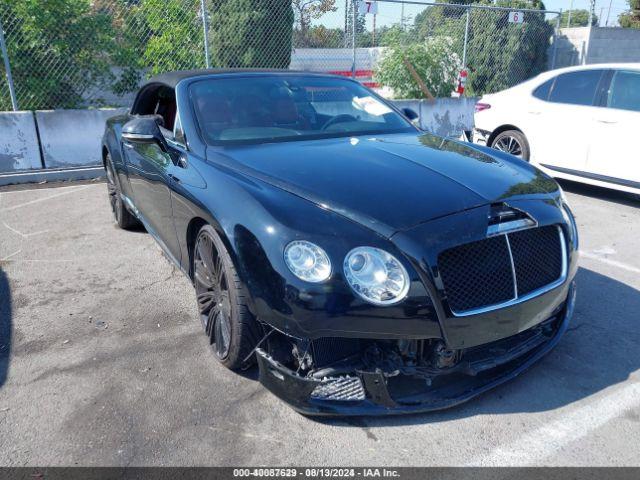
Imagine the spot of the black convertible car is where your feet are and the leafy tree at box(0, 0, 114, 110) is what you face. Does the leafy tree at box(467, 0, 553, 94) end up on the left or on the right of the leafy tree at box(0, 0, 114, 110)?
right

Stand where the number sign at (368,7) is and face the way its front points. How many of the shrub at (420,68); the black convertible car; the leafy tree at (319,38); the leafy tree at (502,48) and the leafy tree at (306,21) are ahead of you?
1

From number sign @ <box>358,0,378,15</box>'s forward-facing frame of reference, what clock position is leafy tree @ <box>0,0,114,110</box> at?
The leafy tree is roughly at 2 o'clock from the number sign.

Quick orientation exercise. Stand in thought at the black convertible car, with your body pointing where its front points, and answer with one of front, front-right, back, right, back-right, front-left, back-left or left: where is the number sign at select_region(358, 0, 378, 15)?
back-left

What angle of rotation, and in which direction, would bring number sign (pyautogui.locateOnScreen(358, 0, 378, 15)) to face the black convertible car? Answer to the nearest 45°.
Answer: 0° — it already faces it

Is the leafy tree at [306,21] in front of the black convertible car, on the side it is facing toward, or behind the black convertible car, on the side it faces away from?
behind

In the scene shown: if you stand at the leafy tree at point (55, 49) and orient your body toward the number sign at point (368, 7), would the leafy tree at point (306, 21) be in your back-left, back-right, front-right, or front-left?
front-left

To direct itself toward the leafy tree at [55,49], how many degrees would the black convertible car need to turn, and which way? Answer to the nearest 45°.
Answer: approximately 180°

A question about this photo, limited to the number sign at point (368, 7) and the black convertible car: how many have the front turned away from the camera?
0

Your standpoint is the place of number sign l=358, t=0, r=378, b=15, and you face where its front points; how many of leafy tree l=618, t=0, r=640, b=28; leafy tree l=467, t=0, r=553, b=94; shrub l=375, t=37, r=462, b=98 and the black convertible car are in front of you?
1

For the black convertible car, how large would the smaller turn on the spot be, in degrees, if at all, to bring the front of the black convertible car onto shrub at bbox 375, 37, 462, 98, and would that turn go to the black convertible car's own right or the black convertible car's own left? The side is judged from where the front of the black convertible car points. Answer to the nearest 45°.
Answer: approximately 135° to the black convertible car's own left

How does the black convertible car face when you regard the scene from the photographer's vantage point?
facing the viewer and to the right of the viewer

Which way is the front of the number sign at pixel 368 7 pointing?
toward the camera
